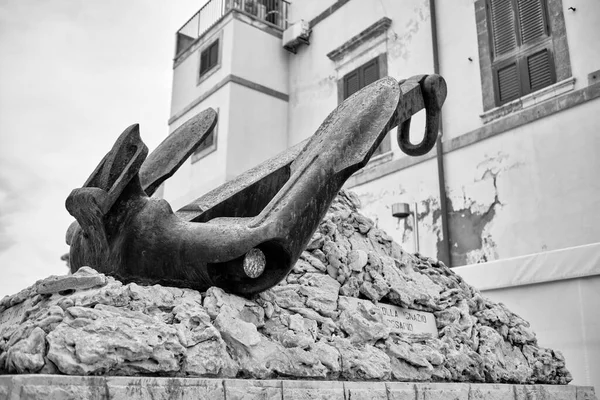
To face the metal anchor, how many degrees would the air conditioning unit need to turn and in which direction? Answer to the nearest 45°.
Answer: approximately 45° to its left

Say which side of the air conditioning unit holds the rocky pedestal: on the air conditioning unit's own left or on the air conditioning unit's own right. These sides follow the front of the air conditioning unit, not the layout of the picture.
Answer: on the air conditioning unit's own left

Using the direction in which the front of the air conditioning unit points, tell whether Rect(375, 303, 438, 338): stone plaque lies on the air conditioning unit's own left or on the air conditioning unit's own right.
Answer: on the air conditioning unit's own left

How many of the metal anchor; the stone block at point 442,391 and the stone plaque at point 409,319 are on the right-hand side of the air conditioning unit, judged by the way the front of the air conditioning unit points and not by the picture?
0

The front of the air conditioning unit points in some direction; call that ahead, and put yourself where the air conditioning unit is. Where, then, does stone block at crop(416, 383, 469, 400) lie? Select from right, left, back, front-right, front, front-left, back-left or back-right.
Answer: front-left

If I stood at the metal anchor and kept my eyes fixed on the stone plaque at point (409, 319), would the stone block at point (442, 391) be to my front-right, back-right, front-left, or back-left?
front-right

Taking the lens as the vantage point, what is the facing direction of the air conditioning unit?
facing the viewer and to the left of the viewer
